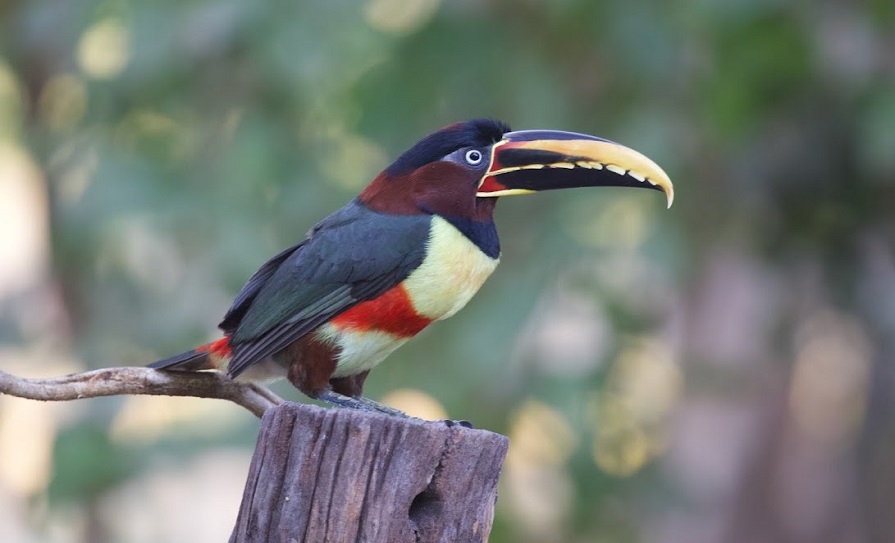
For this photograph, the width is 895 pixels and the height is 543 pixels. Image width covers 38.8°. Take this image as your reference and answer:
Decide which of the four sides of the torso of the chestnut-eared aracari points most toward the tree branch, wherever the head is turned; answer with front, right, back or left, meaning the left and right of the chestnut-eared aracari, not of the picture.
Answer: back

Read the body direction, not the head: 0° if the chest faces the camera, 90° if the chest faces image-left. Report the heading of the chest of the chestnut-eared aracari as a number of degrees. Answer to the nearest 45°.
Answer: approximately 270°
